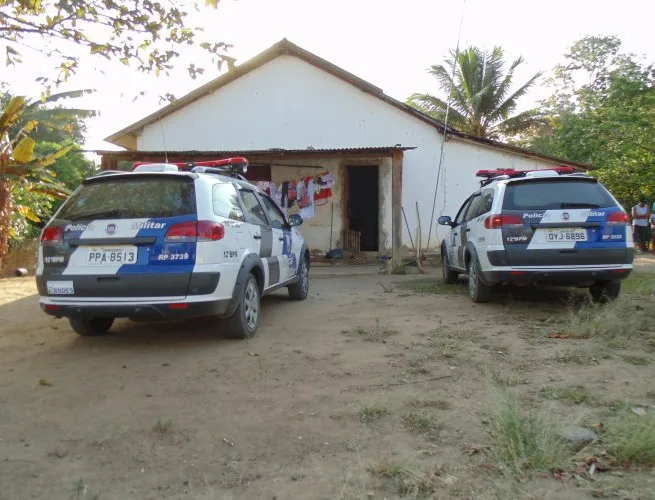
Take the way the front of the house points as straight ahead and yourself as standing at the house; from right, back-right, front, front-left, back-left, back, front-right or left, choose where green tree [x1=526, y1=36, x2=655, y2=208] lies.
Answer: back-left

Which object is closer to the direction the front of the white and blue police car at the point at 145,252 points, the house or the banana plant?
the house

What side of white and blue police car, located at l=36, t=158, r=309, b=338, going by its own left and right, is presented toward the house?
front

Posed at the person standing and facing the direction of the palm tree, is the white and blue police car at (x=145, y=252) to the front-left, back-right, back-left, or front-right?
back-left

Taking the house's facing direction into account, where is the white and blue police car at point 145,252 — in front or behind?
in front

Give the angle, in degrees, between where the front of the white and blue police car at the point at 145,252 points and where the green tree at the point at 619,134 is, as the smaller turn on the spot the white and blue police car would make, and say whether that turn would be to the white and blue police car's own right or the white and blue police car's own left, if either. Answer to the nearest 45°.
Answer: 0° — it already faces it

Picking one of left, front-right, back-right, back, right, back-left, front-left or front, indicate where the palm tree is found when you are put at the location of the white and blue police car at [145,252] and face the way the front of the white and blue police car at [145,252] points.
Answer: front

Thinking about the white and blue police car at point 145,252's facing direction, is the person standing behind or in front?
in front

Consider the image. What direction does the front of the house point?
toward the camera

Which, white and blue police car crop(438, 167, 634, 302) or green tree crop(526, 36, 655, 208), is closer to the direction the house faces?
the white and blue police car

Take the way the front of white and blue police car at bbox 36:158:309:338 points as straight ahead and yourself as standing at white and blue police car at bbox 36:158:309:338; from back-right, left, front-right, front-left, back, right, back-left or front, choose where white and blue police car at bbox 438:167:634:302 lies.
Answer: front-right

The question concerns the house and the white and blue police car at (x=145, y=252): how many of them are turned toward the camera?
1

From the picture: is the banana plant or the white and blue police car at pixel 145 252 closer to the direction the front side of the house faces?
the white and blue police car

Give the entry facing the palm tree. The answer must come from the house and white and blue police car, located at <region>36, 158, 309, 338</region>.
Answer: the white and blue police car

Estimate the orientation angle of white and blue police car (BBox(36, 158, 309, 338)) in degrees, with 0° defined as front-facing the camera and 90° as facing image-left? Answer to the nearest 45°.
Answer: approximately 225°
